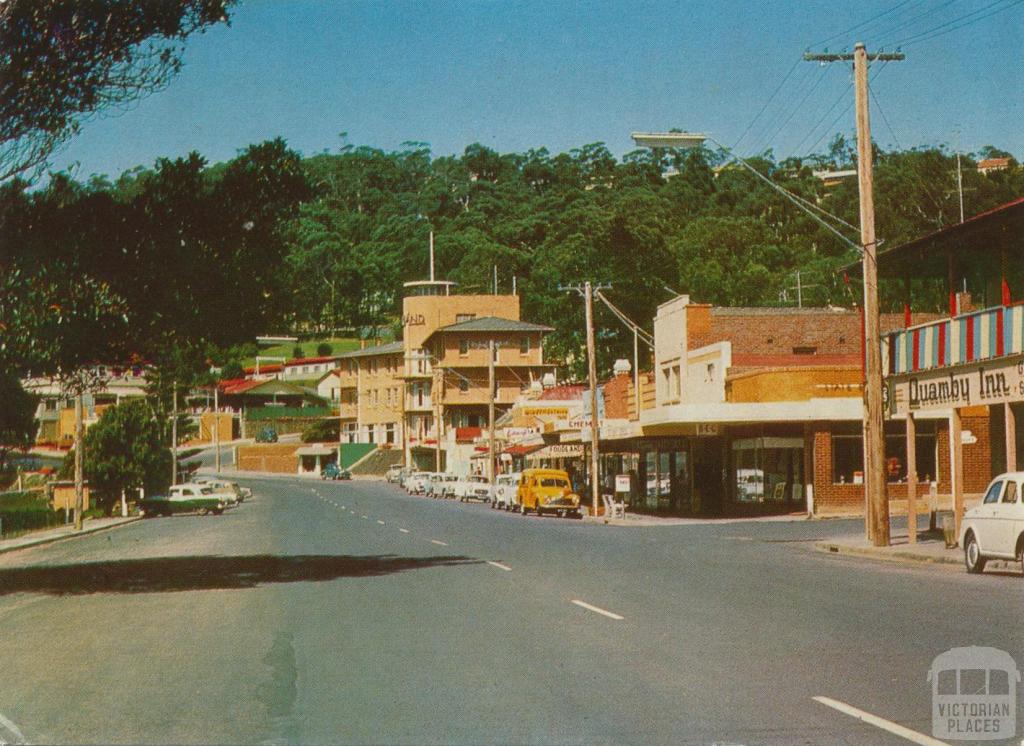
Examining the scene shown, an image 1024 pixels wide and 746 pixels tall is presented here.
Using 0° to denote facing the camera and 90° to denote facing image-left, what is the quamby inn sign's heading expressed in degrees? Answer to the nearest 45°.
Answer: approximately 45°

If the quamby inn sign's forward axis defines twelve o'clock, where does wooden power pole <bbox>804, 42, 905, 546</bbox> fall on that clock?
The wooden power pole is roughly at 1 o'clock from the quamby inn sign.
